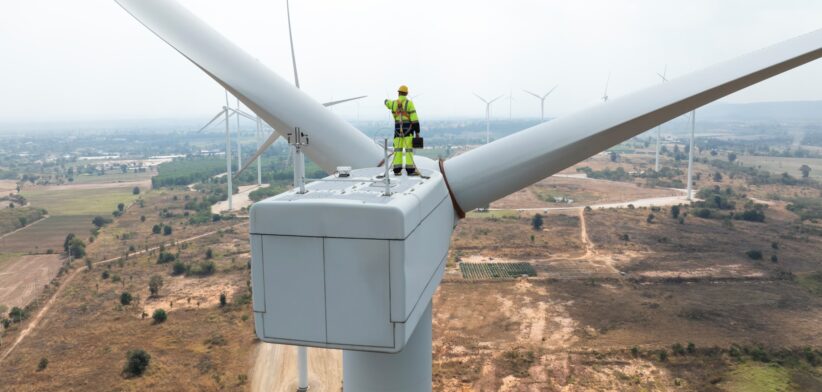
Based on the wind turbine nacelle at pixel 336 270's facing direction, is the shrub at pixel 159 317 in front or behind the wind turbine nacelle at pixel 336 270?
in front

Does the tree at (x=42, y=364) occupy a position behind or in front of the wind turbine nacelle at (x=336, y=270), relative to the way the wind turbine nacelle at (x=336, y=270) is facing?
in front

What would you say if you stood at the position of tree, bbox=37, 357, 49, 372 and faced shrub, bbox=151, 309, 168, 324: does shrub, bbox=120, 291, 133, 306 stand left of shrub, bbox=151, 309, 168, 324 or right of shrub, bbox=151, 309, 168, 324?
left

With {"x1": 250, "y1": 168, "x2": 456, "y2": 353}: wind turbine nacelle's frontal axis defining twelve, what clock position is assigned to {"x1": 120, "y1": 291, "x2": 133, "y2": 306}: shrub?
The shrub is roughly at 11 o'clock from the wind turbine nacelle.

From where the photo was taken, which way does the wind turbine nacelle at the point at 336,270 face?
away from the camera
